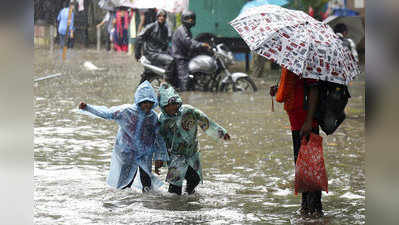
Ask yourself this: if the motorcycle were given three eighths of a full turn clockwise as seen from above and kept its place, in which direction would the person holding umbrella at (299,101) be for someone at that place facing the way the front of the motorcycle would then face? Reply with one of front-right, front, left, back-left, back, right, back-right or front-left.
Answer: front-left

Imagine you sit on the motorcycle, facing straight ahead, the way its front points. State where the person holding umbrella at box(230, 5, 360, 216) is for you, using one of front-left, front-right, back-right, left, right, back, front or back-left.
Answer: right

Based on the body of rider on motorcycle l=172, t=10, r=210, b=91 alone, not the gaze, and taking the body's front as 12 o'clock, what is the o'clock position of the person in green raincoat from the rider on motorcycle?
The person in green raincoat is roughly at 3 o'clock from the rider on motorcycle.

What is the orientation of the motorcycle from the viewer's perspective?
to the viewer's right

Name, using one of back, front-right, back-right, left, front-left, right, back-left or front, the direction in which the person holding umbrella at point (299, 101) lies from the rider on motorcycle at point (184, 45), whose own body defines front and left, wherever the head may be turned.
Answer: right

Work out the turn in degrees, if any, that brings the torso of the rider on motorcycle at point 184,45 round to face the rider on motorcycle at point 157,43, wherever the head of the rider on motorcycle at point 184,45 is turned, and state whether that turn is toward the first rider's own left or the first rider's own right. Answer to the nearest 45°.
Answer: approximately 135° to the first rider's own right

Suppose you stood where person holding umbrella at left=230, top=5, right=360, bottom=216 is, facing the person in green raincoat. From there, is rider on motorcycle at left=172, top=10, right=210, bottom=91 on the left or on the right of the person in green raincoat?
right

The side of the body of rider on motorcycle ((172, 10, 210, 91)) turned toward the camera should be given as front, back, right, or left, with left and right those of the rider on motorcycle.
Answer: right
